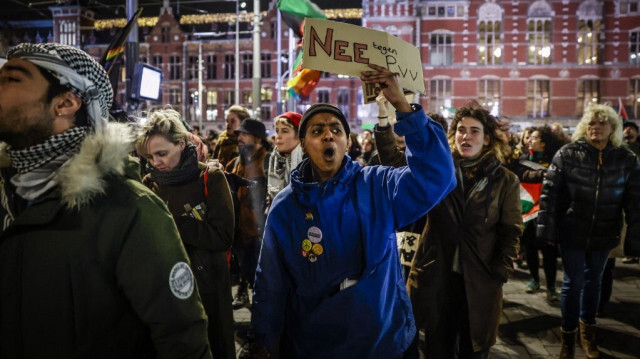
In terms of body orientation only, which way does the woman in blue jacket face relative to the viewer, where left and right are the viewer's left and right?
facing the viewer

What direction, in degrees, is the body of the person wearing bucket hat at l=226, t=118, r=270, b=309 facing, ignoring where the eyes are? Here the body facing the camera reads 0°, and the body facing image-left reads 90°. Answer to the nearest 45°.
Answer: approximately 45°

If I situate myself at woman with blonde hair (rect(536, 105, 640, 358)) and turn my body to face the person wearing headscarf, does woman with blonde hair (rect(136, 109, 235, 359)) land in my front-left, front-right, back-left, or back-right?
front-right

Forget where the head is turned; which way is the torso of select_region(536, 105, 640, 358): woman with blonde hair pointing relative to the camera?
toward the camera

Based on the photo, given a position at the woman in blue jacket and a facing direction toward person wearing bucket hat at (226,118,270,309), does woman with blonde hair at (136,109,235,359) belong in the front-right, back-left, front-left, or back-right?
front-left

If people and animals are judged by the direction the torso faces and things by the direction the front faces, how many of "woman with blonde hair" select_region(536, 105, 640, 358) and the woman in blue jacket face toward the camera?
2

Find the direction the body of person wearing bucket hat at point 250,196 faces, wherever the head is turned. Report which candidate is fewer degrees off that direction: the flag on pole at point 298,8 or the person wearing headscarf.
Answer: the person wearing headscarf

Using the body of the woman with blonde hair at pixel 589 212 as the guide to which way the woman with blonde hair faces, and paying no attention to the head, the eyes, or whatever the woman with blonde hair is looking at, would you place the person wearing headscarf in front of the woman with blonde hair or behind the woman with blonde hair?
in front

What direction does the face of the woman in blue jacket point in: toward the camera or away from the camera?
toward the camera

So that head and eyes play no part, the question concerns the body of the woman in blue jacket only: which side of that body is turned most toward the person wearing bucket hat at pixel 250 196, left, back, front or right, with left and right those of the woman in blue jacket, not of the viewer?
back
